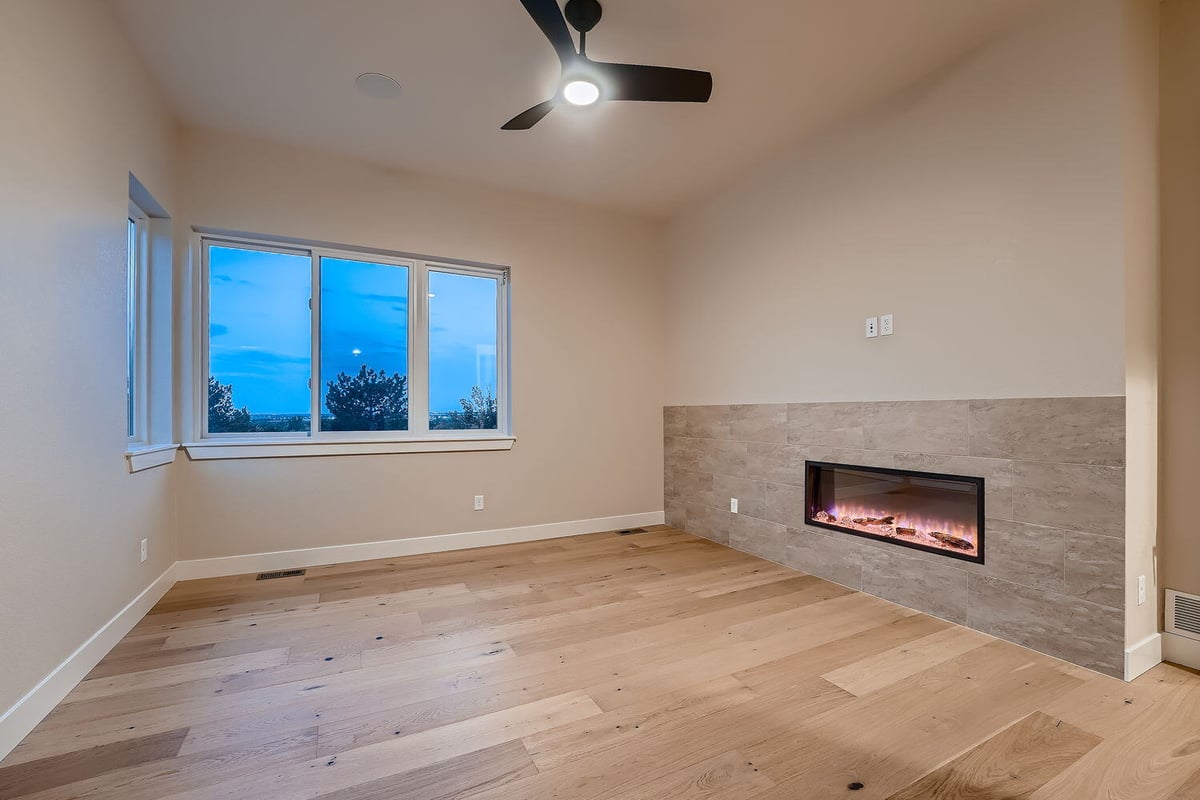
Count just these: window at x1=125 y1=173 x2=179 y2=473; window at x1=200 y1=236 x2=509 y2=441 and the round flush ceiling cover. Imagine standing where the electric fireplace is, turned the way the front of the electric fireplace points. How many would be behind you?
0

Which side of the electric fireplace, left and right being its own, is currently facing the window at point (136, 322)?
front

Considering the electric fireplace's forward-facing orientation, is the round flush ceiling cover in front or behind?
in front

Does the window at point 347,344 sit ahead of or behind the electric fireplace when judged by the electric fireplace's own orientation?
ahead

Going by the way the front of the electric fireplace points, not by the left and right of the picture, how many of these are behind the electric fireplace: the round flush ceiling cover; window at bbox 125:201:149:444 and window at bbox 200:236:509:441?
0

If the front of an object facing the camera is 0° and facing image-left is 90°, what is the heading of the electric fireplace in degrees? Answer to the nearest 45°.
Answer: approximately 45°

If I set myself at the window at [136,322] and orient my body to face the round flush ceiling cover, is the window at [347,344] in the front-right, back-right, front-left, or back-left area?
front-left
